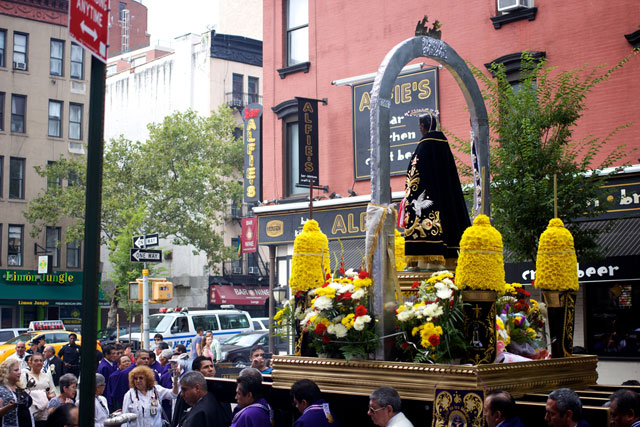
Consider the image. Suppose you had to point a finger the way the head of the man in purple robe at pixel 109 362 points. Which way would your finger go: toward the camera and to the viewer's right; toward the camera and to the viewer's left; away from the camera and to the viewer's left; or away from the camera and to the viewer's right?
toward the camera and to the viewer's right

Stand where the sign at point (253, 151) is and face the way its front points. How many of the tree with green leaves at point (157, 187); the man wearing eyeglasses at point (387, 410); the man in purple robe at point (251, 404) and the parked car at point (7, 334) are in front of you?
2

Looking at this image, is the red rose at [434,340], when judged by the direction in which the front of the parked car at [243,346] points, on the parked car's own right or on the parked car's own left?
on the parked car's own left

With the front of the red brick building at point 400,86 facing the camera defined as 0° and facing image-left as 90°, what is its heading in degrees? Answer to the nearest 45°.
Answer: approximately 45°
